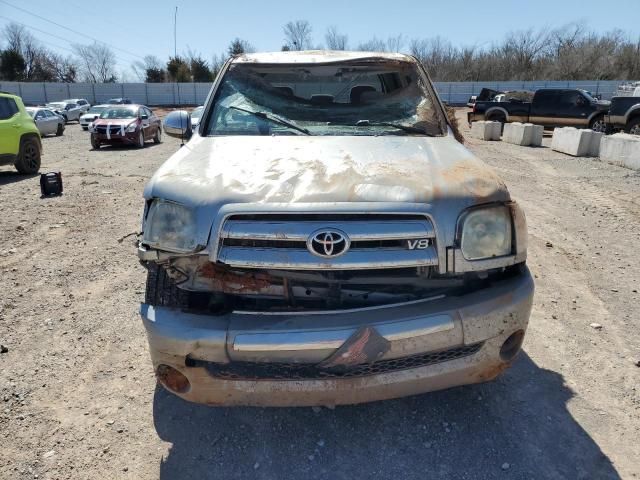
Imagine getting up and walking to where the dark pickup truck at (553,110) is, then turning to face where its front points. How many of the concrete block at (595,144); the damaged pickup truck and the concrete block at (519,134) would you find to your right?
3

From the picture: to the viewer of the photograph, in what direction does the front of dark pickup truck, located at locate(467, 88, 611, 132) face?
facing to the right of the viewer

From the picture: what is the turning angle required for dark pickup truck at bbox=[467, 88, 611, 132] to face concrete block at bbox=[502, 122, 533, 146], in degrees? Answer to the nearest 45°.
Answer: approximately 90° to its right

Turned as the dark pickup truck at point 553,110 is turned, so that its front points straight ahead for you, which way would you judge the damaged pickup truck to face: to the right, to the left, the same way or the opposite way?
to the right
